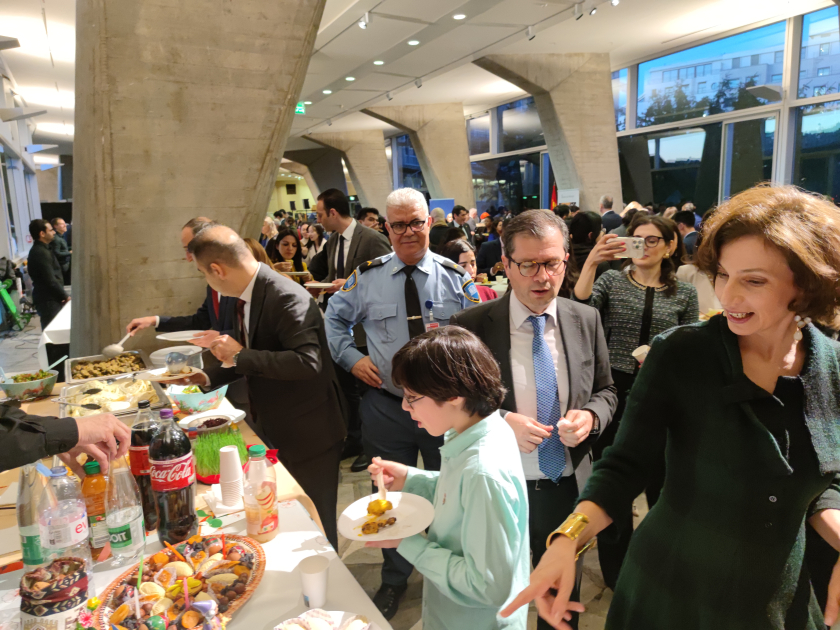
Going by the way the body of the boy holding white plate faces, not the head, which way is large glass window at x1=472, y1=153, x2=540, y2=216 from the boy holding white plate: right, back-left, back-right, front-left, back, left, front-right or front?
right

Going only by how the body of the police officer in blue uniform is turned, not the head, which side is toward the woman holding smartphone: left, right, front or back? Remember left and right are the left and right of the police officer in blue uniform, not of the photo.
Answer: left

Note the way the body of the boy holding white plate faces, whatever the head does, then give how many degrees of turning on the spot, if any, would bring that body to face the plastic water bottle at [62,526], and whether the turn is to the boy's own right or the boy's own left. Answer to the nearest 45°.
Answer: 0° — they already face it

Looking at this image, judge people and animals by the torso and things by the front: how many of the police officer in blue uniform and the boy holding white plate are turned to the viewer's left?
1

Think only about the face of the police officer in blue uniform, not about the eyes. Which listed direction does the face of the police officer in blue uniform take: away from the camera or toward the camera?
toward the camera

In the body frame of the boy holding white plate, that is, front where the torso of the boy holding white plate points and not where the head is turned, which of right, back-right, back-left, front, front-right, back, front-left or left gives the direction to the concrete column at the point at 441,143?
right

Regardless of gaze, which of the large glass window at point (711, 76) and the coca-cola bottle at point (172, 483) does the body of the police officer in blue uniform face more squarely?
the coca-cola bottle

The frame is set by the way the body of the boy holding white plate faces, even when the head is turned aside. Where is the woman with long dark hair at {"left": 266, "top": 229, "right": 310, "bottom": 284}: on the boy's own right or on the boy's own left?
on the boy's own right

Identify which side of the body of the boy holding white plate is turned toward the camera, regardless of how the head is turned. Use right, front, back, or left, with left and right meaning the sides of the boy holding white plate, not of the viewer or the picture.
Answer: left

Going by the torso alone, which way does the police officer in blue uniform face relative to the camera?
toward the camera

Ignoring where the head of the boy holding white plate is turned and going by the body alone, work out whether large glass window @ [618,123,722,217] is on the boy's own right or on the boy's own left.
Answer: on the boy's own right

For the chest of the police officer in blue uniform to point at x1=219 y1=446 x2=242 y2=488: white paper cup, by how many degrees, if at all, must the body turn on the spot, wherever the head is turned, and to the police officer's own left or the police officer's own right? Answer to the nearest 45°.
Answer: approximately 45° to the police officer's own right

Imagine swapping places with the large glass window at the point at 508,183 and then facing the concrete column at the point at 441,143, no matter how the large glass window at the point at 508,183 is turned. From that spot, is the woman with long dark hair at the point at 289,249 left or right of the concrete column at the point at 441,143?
left

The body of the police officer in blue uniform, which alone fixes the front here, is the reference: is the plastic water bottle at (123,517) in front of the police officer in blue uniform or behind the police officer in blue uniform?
in front

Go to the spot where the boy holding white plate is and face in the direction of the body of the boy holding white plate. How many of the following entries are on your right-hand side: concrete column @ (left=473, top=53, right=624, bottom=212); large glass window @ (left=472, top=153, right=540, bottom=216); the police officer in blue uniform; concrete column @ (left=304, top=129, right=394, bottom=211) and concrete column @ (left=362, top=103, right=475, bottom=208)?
5

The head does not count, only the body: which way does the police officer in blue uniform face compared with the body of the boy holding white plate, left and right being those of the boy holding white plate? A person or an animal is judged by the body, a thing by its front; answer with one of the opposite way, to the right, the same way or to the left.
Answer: to the left

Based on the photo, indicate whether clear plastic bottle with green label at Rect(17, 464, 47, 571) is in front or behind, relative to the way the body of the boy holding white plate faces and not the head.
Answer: in front

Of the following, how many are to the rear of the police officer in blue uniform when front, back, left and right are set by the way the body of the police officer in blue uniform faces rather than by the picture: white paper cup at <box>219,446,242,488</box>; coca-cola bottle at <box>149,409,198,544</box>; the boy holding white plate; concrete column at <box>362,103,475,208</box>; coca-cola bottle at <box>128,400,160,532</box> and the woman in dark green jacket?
1

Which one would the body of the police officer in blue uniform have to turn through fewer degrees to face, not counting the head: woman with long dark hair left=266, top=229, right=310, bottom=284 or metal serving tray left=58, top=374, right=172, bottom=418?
the metal serving tray

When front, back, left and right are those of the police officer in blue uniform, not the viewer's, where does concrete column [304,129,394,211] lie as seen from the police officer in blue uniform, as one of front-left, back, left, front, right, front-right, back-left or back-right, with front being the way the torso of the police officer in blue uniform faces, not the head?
back

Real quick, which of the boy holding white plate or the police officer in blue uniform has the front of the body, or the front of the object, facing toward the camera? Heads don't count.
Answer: the police officer in blue uniform
